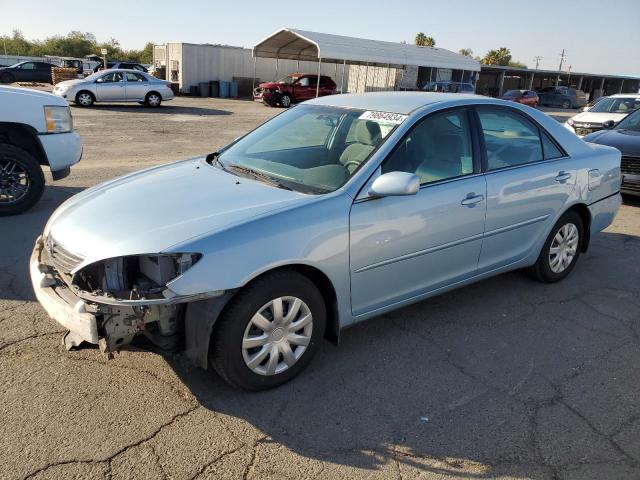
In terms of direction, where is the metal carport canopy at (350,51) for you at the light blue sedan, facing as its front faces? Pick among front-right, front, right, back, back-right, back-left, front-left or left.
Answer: back-right

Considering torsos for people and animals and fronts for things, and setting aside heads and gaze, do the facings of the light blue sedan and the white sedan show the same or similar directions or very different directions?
same or similar directions

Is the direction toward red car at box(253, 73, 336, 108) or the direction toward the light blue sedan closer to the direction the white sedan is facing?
the light blue sedan

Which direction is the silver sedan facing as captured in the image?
to the viewer's left

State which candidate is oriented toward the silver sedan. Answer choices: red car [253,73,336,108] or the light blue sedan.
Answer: the red car

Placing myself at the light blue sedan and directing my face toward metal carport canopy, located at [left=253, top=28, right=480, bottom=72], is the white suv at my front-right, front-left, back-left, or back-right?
front-left

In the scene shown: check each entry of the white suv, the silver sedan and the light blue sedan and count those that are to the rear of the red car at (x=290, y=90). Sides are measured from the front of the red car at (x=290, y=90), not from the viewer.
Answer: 0

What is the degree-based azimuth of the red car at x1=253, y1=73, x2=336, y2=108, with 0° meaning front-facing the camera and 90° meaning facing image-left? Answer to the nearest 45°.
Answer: approximately 45°

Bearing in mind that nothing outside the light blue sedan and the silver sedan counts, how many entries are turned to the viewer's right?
0

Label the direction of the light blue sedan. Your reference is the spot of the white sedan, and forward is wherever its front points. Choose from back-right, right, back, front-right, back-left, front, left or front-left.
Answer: front-left

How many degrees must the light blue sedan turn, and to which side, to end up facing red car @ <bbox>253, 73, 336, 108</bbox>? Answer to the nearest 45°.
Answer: approximately 135° to its right

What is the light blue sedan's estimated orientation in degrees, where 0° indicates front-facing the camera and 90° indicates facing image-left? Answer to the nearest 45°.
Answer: approximately 45°

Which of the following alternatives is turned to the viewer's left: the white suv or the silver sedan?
the silver sedan

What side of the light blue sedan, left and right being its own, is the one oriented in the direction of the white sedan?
back

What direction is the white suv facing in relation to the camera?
to the viewer's right

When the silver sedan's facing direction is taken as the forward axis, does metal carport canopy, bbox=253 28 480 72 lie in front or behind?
behind

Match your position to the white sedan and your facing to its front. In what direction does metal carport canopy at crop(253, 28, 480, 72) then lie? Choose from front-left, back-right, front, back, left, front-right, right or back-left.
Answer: right

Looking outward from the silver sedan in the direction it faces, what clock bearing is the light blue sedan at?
The light blue sedan is roughly at 9 o'clock from the silver sedan.
